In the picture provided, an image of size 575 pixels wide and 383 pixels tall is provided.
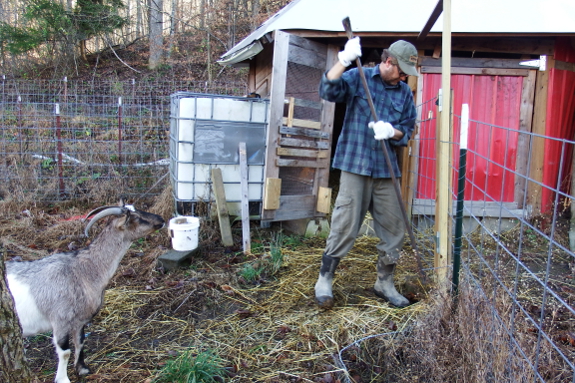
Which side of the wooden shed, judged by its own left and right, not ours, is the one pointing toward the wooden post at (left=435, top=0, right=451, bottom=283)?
front

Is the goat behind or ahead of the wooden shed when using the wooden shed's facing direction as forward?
ahead

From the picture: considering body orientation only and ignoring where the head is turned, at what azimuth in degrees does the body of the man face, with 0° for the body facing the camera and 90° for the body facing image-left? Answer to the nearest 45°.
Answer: approximately 315°

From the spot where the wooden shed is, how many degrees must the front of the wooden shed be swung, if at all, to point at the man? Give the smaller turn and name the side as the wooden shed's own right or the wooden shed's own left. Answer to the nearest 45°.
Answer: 0° — it already faces them

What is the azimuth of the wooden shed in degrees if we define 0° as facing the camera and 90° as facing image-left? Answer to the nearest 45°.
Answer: approximately 0°

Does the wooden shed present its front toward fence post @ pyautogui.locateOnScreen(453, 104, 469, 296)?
yes

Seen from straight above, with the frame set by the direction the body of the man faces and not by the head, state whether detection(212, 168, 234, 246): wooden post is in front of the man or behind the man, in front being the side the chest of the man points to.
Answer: behind

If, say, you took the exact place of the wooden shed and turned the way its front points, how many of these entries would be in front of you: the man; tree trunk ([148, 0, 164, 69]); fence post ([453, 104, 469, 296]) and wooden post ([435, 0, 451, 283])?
3

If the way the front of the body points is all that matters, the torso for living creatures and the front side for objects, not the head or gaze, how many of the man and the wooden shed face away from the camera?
0

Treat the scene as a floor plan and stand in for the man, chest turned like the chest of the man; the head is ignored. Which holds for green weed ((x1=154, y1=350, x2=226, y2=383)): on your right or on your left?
on your right
